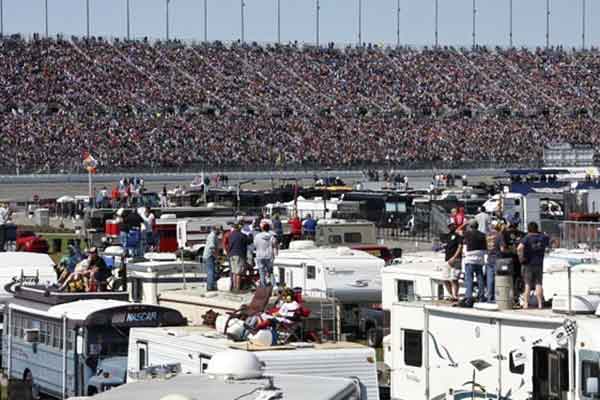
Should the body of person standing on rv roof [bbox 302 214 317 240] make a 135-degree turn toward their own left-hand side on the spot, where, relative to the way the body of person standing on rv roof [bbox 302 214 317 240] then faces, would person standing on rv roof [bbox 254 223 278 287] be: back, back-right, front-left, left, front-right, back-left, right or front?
front-left

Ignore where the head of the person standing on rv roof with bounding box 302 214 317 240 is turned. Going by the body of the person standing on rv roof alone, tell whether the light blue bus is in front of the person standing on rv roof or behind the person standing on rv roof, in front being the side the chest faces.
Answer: behind

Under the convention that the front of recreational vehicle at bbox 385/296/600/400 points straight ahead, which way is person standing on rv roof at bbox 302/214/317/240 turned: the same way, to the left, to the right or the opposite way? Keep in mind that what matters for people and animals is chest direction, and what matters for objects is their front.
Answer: to the left

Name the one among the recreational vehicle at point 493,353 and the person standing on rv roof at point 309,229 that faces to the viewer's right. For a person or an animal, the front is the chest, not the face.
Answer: the recreational vehicle

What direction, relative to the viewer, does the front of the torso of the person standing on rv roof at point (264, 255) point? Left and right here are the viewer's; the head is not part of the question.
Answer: facing away from the viewer

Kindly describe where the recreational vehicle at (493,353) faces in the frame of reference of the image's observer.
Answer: facing to the right of the viewer

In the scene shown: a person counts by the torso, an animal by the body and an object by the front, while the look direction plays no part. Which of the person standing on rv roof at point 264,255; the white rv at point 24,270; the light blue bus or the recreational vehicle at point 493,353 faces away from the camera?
the person standing on rv roof

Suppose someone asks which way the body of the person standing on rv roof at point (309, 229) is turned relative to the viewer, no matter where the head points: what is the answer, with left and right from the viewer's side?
facing away from the viewer

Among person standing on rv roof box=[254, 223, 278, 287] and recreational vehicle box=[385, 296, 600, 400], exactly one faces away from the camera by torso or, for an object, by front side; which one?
the person standing on rv roof

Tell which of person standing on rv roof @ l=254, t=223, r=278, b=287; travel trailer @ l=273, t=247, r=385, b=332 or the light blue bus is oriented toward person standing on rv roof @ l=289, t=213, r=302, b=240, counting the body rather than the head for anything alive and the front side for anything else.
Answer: person standing on rv roof @ l=254, t=223, r=278, b=287

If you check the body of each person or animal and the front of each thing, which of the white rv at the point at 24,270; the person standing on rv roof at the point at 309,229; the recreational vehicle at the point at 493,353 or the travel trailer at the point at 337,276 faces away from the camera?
the person standing on rv roof

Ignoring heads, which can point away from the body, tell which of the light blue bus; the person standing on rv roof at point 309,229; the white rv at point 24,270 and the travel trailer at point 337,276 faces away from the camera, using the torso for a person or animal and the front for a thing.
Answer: the person standing on rv roof
